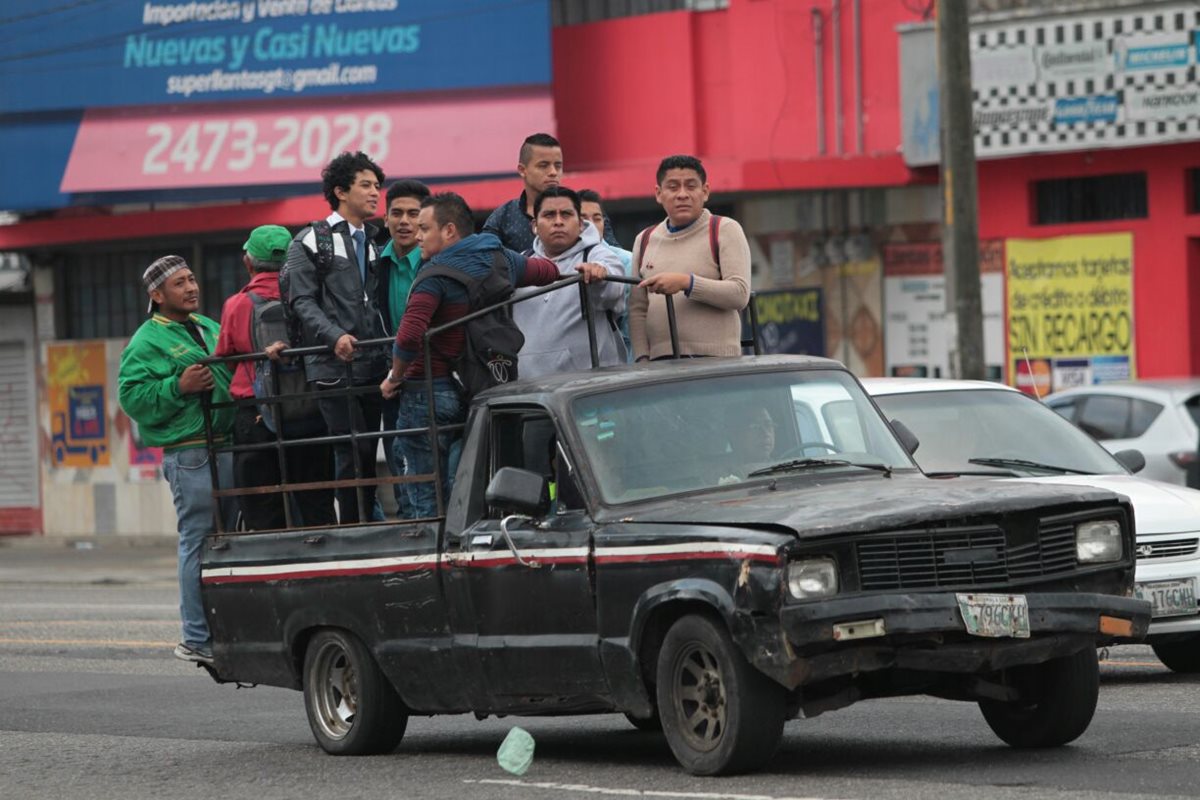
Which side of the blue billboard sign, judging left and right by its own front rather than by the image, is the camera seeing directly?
front

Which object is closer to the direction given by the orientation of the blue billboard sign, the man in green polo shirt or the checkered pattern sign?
the man in green polo shirt

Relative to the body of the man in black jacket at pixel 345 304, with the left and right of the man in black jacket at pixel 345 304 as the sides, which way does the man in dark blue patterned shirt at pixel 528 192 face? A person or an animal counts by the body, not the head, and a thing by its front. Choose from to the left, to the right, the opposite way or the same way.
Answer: the same way

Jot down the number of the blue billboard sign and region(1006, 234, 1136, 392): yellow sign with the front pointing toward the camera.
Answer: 2

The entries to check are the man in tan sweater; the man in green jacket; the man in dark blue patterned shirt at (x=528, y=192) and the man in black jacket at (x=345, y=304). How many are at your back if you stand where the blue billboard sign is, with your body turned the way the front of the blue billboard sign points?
0

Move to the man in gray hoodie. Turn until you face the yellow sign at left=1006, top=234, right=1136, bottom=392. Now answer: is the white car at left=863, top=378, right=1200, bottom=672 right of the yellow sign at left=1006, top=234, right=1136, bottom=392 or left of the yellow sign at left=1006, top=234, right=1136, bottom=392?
right

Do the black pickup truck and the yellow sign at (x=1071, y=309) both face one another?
no

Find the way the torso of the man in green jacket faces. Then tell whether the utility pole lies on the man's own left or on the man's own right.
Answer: on the man's own left

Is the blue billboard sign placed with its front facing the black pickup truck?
yes

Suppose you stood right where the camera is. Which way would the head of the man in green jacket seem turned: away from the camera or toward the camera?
toward the camera

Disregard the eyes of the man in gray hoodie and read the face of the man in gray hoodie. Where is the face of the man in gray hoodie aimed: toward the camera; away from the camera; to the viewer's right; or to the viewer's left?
toward the camera

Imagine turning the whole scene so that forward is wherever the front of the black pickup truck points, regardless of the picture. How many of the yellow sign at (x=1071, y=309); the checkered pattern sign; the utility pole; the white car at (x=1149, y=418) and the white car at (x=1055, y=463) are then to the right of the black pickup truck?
0

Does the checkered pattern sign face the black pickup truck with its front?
yes

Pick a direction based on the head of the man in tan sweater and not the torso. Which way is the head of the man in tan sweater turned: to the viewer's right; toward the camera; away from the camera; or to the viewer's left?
toward the camera

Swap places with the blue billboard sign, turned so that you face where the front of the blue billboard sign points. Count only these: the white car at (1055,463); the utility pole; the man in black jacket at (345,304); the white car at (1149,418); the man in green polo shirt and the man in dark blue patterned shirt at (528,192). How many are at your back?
0

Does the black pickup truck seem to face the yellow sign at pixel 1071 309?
no

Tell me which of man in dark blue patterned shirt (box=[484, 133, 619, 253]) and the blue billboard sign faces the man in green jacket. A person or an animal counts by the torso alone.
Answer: the blue billboard sign

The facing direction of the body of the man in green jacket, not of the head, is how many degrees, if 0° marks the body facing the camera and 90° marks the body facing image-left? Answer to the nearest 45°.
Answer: approximately 315°

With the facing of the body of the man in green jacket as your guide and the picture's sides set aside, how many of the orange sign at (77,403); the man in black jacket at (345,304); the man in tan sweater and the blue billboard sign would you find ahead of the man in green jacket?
2

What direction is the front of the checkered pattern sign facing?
toward the camera

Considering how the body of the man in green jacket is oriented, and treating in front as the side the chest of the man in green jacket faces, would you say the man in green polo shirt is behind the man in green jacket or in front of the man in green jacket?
in front
